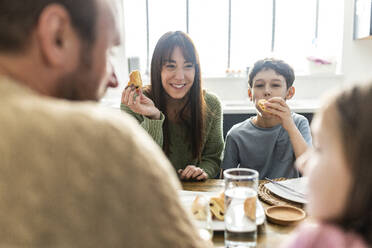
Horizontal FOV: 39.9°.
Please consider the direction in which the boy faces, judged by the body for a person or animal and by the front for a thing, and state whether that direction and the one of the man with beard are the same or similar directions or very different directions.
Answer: very different directions

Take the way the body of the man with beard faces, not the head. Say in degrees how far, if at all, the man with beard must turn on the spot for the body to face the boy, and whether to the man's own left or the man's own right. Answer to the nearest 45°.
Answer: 0° — they already face them

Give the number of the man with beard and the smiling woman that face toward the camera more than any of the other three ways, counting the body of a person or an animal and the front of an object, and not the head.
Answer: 1

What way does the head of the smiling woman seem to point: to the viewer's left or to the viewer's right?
to the viewer's left

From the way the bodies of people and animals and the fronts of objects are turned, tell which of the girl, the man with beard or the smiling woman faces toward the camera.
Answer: the smiling woman

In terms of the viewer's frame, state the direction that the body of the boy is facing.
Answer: toward the camera

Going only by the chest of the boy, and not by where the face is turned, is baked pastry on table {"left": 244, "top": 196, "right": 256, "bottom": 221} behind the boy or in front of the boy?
in front

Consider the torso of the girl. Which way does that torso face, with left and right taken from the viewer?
facing away from the viewer and to the left of the viewer

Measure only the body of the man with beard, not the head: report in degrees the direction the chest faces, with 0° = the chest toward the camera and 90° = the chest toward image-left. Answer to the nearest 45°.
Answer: approximately 225°

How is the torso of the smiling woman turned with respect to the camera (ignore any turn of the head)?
toward the camera

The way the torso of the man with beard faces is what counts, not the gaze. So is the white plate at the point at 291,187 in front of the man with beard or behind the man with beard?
in front

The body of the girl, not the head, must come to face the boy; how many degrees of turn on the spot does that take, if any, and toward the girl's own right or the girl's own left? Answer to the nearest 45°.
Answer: approximately 45° to the girl's own right

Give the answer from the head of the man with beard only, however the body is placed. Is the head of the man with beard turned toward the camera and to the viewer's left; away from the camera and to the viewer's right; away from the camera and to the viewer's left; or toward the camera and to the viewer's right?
away from the camera and to the viewer's right

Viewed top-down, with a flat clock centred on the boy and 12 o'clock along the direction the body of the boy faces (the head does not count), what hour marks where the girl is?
The girl is roughly at 12 o'clock from the boy.

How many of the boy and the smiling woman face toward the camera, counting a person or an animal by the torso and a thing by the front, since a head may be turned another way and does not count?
2

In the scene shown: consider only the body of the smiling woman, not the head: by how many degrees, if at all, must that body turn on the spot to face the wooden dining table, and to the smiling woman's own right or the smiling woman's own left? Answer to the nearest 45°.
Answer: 0° — they already face it
